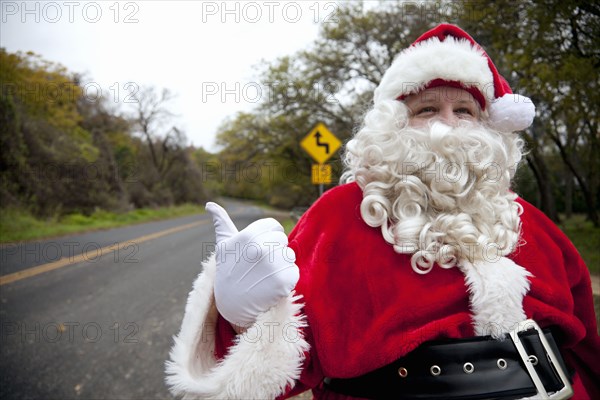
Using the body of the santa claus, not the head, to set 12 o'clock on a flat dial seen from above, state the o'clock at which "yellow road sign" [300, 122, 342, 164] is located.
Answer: The yellow road sign is roughly at 7 o'clock from the santa claus.

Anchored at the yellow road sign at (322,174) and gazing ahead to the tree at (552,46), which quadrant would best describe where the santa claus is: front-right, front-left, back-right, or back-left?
front-right

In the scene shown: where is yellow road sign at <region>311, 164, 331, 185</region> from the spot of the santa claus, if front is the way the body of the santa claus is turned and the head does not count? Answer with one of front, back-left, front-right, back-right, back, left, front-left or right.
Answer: back-left

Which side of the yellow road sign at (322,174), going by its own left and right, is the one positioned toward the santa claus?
front

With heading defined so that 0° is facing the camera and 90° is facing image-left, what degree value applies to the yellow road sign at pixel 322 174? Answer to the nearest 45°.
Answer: approximately 0°

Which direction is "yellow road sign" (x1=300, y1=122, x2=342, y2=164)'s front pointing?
toward the camera
